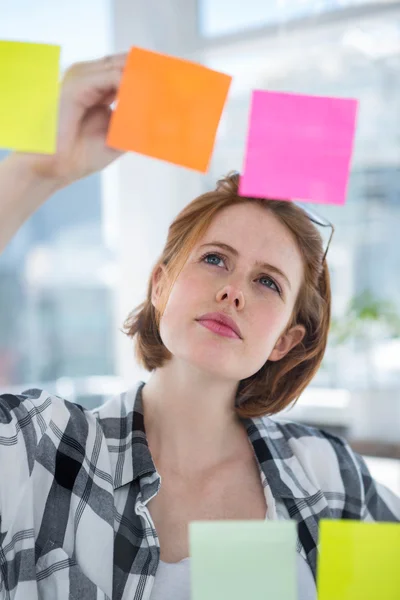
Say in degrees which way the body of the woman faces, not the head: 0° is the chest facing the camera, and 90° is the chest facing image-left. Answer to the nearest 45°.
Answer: approximately 0°
